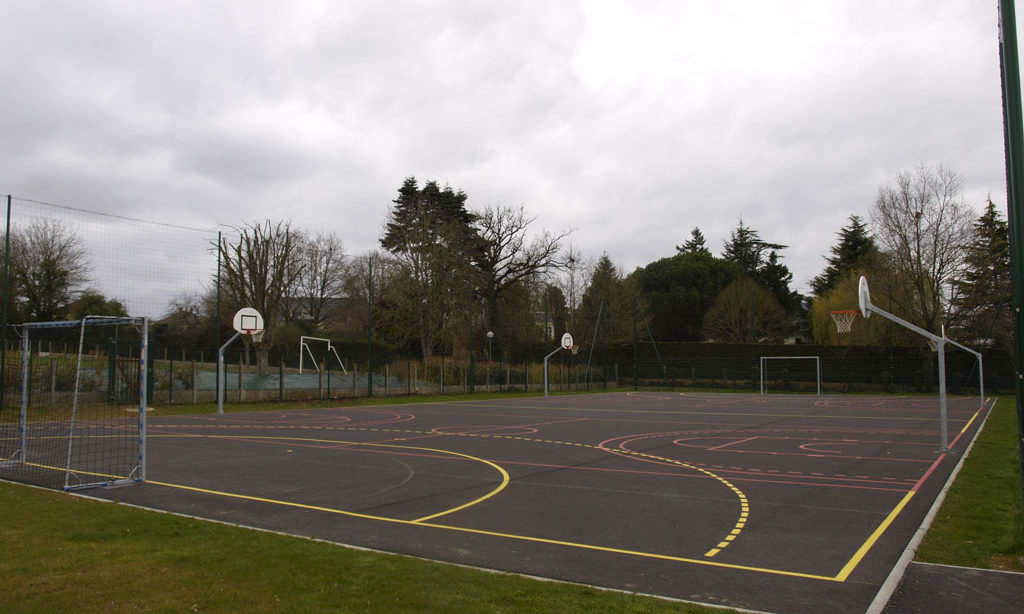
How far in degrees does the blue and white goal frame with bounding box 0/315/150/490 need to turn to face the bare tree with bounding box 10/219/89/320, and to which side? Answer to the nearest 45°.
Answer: approximately 45° to its left

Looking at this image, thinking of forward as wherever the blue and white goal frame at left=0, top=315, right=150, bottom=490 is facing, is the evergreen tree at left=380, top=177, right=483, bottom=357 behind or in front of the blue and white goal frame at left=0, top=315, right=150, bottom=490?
in front

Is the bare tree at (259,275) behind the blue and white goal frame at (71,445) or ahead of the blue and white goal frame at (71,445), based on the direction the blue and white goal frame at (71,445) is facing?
ahead

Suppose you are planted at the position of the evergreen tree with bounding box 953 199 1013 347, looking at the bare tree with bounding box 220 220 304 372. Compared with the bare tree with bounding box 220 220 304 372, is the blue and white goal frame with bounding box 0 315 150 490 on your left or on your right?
left

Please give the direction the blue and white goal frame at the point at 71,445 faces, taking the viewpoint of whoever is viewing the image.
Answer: facing away from the viewer and to the right of the viewer
